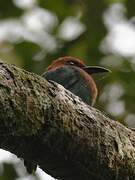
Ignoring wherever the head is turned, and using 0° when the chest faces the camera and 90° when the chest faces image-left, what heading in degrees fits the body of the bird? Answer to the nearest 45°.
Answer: approximately 270°
